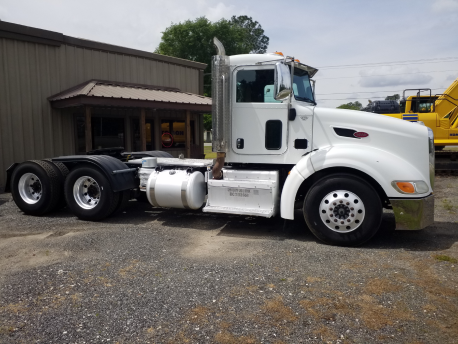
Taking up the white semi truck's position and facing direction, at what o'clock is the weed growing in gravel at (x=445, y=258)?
The weed growing in gravel is roughly at 1 o'clock from the white semi truck.

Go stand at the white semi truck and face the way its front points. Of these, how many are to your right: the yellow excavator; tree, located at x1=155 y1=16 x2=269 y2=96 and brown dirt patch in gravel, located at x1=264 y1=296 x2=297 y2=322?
1

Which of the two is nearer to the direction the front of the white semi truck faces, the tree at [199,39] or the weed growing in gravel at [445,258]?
the weed growing in gravel

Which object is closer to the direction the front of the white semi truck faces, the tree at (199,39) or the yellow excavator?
the yellow excavator

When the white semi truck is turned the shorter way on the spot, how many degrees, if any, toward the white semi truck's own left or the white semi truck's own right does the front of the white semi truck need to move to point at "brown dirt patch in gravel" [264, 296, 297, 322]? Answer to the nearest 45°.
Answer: approximately 90° to the white semi truck's own right

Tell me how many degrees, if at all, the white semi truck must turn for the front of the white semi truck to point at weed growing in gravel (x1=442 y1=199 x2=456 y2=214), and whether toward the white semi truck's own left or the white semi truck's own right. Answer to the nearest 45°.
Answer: approximately 45° to the white semi truck's own left

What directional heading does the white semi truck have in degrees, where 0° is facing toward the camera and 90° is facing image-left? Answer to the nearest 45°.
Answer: approximately 270°

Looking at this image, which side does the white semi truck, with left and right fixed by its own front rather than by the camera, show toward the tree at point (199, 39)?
left

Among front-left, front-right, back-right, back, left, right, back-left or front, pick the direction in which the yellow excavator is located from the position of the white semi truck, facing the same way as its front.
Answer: front-left
